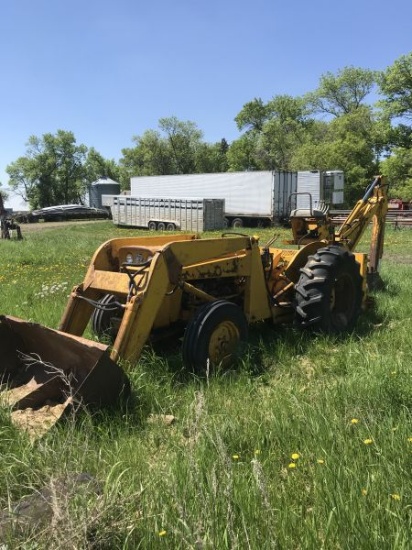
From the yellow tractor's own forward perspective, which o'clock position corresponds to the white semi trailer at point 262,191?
The white semi trailer is roughly at 5 o'clock from the yellow tractor.

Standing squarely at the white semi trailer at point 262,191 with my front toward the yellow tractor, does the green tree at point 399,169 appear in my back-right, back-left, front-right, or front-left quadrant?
back-left

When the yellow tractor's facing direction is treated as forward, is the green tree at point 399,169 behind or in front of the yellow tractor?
behind

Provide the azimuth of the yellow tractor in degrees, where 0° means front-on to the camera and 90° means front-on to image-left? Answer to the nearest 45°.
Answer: approximately 45°

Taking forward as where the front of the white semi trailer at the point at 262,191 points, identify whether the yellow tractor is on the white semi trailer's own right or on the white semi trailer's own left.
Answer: on the white semi trailer's own left

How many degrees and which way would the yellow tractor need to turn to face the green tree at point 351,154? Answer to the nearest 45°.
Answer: approximately 135° to its right

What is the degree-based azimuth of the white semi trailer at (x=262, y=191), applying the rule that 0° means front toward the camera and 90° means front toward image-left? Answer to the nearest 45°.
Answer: approximately 135°

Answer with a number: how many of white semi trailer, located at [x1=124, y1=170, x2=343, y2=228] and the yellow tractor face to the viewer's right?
0
